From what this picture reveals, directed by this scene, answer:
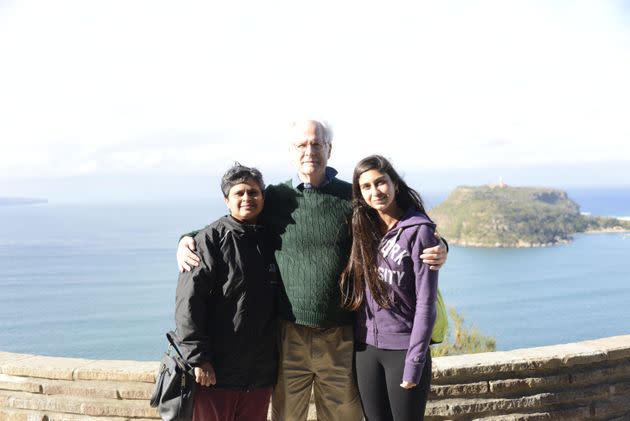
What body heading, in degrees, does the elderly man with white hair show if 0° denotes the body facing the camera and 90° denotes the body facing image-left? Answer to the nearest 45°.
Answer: approximately 0°
